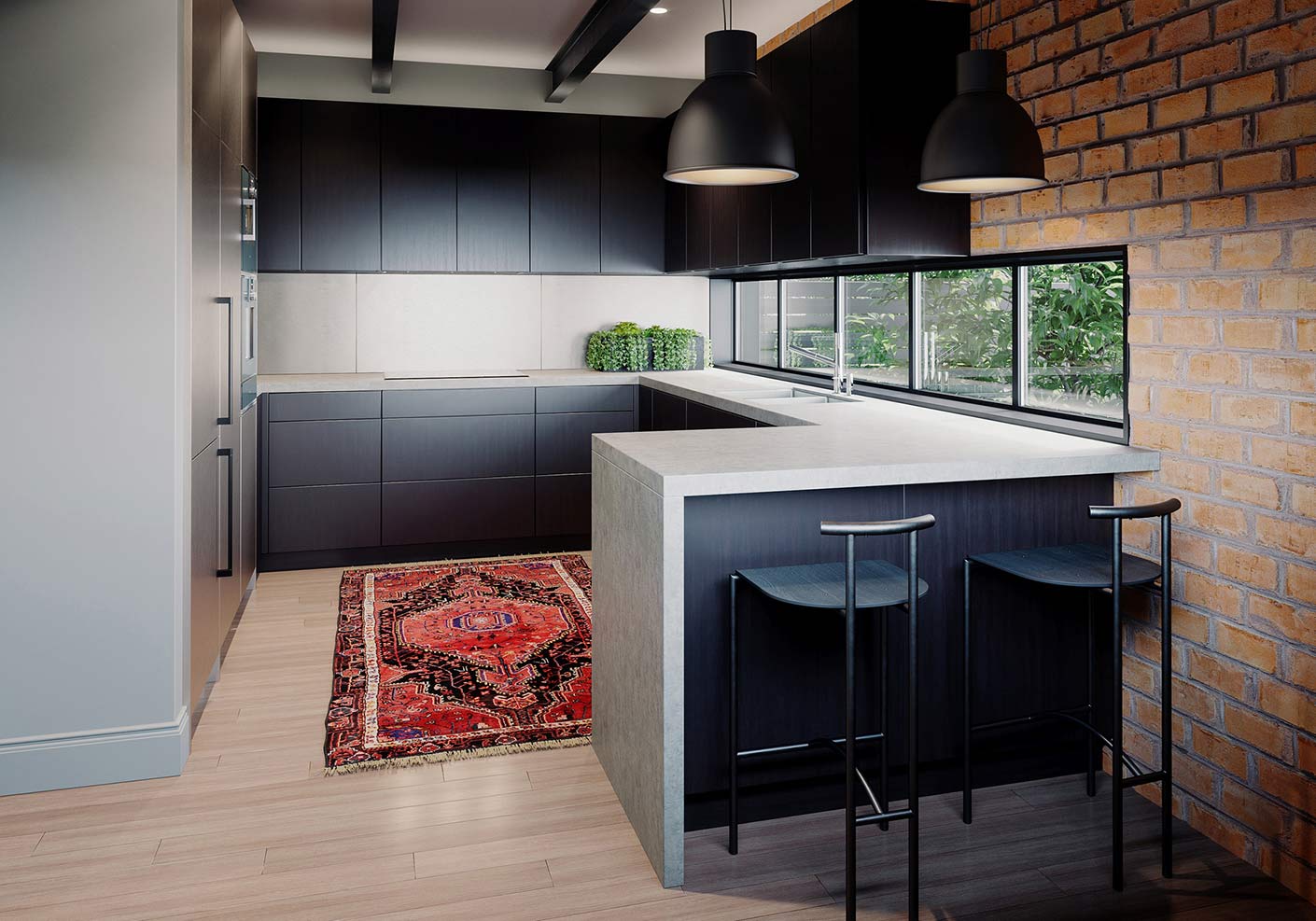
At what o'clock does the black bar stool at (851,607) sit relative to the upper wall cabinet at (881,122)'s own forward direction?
The black bar stool is roughly at 9 o'clock from the upper wall cabinet.

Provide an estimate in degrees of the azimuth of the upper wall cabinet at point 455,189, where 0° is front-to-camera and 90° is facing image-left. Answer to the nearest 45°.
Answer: approximately 0°

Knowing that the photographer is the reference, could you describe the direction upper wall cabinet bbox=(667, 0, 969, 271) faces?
facing to the left of the viewer

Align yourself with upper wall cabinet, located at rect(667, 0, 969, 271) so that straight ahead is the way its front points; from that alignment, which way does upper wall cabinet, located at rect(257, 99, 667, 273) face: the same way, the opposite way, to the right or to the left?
to the left

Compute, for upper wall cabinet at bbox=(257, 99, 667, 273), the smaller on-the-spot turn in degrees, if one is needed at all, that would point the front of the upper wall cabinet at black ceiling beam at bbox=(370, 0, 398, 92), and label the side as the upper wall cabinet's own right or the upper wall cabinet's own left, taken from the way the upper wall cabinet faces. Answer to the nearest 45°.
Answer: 0° — it already faces it

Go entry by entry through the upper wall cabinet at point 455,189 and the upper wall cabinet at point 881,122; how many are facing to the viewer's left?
1

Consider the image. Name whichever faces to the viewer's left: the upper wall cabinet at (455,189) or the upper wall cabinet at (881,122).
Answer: the upper wall cabinet at (881,122)
